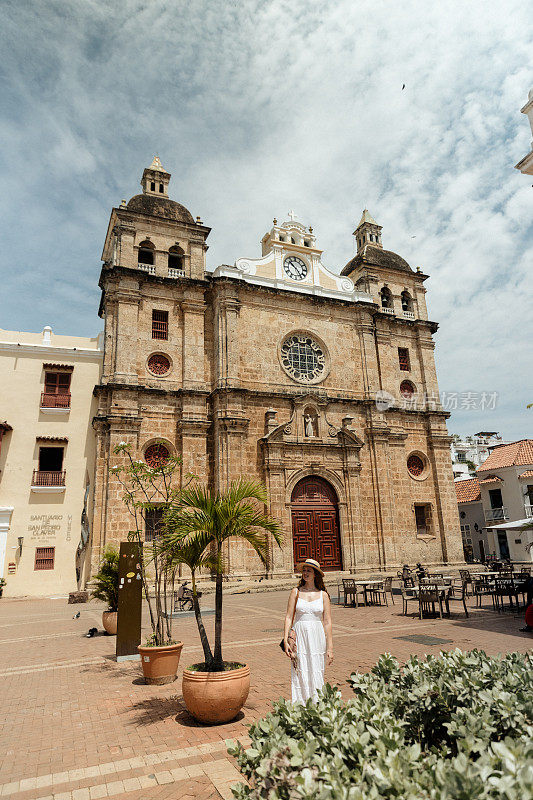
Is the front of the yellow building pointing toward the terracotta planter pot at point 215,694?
yes

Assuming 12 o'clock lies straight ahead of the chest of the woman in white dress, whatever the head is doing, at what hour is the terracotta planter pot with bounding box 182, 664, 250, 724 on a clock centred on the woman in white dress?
The terracotta planter pot is roughly at 4 o'clock from the woman in white dress.

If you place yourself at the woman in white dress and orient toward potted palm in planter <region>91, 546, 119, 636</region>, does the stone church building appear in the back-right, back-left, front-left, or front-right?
front-right

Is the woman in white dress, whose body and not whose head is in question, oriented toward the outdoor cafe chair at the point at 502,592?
no

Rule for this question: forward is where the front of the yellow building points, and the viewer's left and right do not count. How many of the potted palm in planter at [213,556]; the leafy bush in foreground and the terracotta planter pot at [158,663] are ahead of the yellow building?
3

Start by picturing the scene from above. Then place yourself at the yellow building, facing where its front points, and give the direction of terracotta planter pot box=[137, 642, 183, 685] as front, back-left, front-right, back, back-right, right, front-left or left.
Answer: front

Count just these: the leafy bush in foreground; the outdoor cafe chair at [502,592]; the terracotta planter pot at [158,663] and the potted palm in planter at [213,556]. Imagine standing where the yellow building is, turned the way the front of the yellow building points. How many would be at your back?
0

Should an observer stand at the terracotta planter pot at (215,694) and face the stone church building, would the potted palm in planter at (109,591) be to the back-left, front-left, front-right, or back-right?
front-left

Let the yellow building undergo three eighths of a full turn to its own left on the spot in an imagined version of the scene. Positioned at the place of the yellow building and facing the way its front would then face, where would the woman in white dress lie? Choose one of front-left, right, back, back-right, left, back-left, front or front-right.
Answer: back-right

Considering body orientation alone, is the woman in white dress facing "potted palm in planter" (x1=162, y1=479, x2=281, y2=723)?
no

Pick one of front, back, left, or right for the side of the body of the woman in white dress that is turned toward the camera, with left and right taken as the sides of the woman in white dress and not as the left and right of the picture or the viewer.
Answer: front

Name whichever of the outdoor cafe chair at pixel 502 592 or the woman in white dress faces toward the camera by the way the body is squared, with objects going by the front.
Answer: the woman in white dress

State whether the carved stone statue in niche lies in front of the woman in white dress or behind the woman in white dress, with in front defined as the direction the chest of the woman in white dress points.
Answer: behind

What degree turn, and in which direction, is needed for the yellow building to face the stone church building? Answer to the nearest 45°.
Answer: approximately 90° to its left
